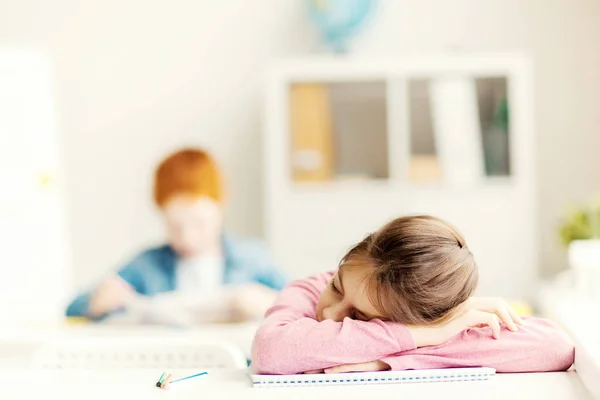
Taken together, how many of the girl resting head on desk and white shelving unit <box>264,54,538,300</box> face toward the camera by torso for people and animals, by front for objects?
2

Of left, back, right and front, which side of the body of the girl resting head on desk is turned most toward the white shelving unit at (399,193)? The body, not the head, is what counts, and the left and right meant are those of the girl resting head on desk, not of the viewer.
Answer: back

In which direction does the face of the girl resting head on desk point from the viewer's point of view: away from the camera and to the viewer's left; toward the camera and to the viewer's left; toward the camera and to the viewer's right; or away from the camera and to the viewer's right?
toward the camera and to the viewer's left

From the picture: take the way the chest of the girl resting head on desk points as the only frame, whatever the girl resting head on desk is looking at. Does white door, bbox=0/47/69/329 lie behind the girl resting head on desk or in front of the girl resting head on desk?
behind

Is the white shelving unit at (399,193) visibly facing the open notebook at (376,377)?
yes

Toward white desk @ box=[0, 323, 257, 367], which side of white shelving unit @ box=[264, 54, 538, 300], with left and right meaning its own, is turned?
front
